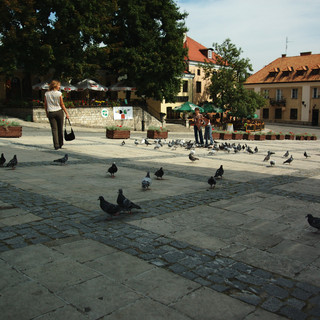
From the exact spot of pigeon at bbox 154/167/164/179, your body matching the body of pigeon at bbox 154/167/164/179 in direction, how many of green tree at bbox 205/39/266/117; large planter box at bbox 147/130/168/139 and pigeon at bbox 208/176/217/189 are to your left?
2

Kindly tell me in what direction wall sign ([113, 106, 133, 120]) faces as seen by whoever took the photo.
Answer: facing the viewer

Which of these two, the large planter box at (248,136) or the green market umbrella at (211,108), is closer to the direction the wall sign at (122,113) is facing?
the large planter box

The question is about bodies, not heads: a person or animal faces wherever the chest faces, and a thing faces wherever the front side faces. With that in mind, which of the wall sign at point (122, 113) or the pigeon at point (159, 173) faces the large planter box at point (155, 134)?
the wall sign

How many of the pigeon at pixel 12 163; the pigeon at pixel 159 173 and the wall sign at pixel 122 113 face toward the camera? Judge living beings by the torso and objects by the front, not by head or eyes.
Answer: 1

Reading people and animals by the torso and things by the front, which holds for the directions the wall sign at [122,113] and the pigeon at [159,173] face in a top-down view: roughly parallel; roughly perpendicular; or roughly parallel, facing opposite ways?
roughly perpendicular

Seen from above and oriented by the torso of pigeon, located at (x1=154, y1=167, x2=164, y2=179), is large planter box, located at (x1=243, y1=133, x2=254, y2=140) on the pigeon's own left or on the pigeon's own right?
on the pigeon's own left

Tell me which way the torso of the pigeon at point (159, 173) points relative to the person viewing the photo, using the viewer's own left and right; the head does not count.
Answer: facing to the right of the viewer

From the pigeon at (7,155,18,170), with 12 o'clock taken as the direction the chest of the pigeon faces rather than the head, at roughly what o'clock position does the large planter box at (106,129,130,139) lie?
The large planter box is roughly at 10 o'clock from the pigeon.

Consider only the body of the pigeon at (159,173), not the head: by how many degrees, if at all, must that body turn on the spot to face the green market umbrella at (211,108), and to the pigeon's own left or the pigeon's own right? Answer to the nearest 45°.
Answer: approximately 90° to the pigeon's own left
